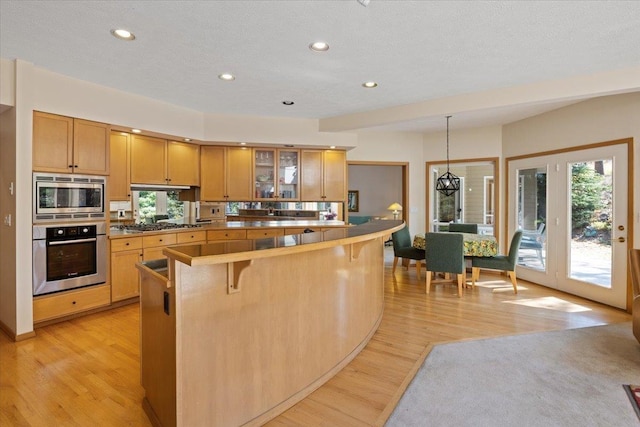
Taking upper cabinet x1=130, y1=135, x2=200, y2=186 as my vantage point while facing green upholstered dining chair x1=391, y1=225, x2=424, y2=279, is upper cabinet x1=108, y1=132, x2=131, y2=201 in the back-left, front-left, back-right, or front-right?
back-right

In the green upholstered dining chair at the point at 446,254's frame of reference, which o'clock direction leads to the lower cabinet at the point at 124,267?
The lower cabinet is roughly at 8 o'clock from the green upholstered dining chair.

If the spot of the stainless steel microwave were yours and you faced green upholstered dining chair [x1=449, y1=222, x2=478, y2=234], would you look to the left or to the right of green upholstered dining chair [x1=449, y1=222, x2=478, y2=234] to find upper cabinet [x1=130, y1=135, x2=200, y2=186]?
left

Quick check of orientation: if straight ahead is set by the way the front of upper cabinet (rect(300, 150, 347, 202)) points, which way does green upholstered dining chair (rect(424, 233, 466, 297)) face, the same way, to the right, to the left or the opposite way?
the opposite way

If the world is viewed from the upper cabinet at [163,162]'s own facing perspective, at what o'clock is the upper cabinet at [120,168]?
the upper cabinet at [120,168] is roughly at 3 o'clock from the upper cabinet at [163,162].

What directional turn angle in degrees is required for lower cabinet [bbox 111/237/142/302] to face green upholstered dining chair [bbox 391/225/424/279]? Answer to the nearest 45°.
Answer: approximately 45° to its left

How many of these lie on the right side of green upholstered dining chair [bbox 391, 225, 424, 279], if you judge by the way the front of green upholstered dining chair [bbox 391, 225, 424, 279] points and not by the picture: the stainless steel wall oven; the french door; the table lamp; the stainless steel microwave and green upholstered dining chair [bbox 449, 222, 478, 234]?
2

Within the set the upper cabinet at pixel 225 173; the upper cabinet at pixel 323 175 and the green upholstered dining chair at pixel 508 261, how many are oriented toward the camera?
2

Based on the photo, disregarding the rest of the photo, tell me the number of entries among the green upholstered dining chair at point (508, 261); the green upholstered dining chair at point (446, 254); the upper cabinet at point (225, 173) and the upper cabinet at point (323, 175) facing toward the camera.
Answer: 2

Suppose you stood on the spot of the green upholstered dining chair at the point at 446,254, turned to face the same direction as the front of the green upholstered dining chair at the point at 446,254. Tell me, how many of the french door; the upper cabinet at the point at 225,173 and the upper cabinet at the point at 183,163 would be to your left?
2

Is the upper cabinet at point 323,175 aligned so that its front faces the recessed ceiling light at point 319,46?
yes
